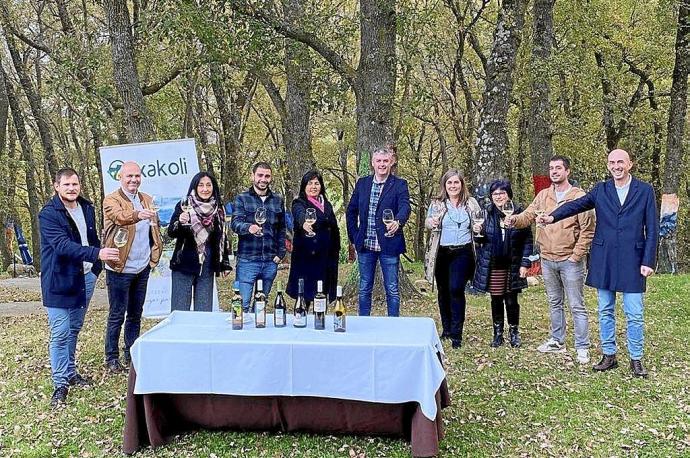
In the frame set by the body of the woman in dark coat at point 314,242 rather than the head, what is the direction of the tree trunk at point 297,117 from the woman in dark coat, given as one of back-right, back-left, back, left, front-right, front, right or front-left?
back

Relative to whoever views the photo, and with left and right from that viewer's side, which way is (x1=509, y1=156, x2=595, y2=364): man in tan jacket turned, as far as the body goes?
facing the viewer and to the left of the viewer

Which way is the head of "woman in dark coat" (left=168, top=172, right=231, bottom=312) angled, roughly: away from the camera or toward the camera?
toward the camera

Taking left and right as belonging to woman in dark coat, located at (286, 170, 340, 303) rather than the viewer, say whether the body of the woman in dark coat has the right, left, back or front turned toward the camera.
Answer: front

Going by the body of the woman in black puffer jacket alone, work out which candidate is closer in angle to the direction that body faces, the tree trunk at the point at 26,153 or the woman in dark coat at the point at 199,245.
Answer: the woman in dark coat

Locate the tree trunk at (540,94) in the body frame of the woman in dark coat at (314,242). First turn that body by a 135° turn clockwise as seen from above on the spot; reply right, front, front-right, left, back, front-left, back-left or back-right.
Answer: right

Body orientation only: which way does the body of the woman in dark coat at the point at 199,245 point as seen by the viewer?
toward the camera

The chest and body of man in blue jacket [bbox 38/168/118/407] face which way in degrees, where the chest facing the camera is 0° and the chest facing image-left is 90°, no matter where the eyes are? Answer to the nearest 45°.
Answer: approximately 315°

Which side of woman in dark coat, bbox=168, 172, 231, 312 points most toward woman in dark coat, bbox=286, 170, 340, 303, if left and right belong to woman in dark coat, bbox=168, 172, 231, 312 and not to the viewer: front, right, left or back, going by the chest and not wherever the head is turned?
left

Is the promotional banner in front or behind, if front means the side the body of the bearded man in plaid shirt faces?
behind

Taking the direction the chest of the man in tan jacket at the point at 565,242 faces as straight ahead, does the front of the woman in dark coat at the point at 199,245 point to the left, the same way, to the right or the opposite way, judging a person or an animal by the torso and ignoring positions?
to the left

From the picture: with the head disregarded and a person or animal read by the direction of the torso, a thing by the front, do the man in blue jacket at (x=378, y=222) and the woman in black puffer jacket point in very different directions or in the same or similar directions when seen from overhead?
same or similar directions

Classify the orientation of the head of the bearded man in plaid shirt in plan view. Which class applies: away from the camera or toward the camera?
toward the camera

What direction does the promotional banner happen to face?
toward the camera

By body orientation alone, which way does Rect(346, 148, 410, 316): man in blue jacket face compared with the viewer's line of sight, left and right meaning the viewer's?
facing the viewer

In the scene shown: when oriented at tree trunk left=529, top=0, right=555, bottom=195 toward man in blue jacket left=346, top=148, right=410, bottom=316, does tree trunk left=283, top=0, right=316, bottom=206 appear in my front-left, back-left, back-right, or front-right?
front-right
